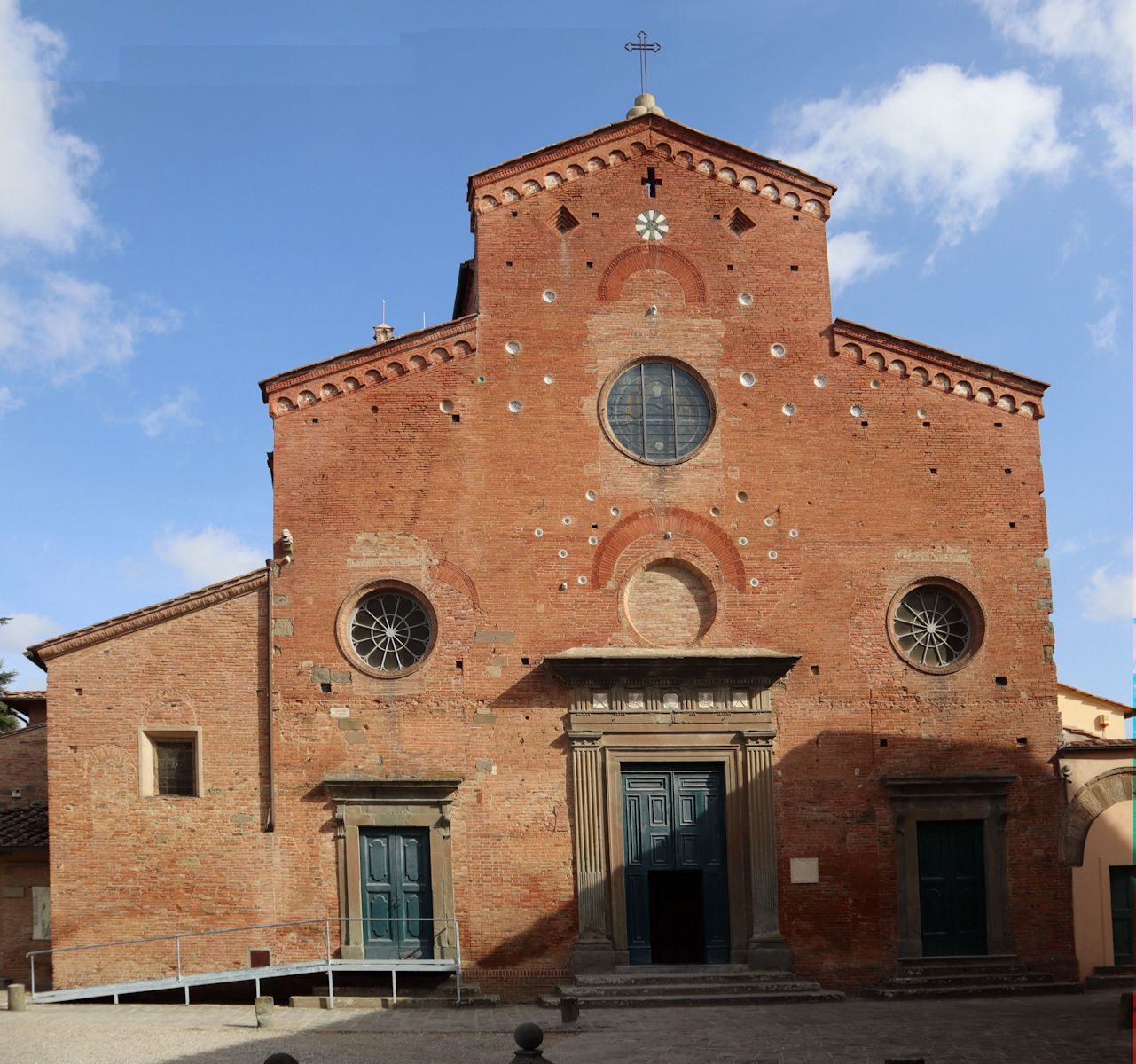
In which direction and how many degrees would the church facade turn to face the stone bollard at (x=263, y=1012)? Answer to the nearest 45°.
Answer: approximately 45° to its right

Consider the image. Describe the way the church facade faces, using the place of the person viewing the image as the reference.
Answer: facing the viewer
